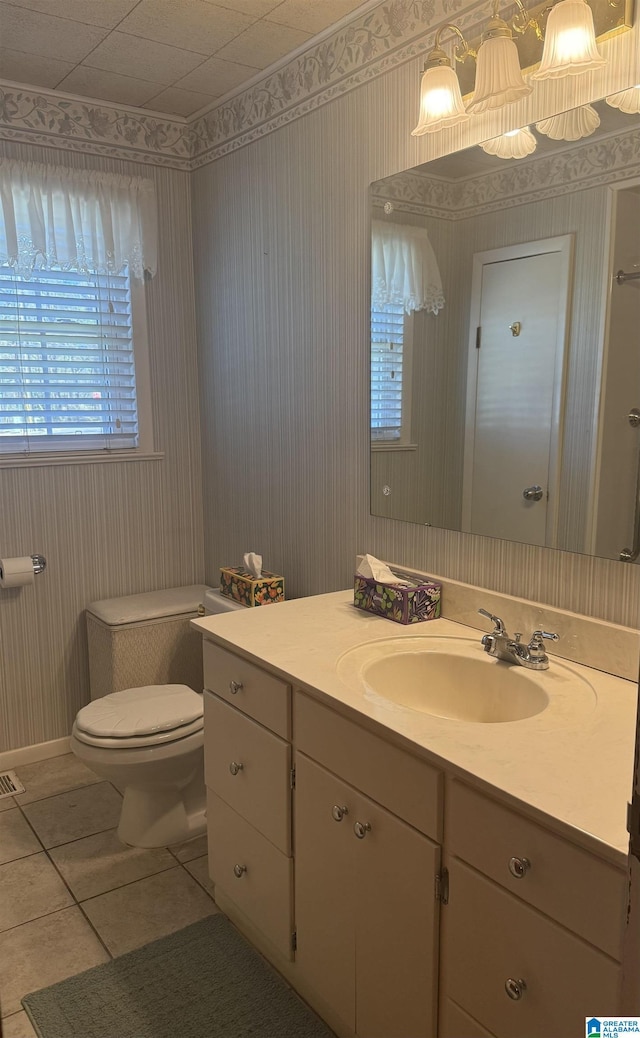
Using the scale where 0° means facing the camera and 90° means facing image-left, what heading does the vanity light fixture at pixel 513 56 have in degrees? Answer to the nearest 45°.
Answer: approximately 45°

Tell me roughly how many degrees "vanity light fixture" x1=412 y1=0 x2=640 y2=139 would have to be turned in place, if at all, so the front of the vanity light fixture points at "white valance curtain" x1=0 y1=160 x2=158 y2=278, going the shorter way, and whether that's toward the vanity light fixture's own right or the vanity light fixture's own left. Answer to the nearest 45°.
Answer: approximately 90° to the vanity light fixture's own right

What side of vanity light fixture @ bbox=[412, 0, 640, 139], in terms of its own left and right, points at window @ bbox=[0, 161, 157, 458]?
right

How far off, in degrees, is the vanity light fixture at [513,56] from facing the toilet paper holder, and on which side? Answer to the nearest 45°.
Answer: approximately 45° to its right
